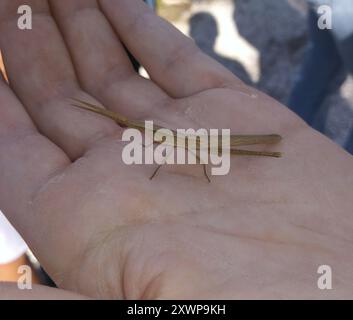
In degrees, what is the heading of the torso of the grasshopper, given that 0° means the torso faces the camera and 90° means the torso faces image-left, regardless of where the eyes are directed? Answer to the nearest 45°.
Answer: approximately 90°
